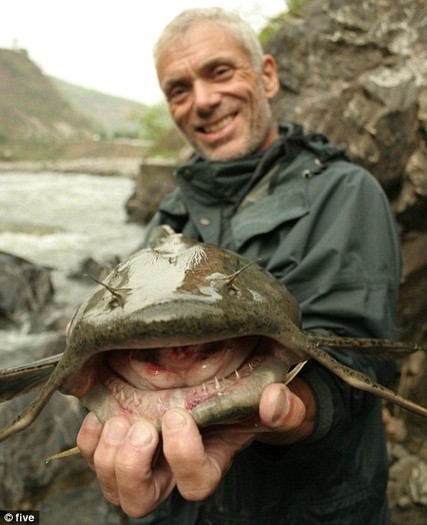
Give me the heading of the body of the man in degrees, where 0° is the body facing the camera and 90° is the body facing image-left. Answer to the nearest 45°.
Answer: approximately 45°

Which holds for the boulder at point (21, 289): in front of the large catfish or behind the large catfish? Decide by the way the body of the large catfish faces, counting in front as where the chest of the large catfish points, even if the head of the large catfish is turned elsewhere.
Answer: behind

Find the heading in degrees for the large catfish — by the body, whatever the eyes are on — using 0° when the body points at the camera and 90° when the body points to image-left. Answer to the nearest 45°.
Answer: approximately 0°

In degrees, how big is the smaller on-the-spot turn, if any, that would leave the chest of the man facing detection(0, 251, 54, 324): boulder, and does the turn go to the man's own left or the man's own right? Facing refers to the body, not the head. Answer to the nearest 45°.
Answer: approximately 90° to the man's own right
